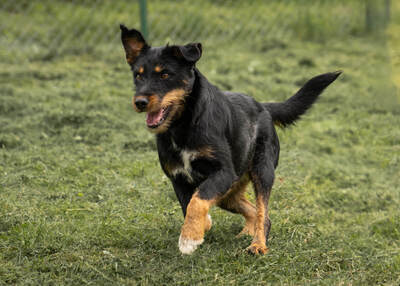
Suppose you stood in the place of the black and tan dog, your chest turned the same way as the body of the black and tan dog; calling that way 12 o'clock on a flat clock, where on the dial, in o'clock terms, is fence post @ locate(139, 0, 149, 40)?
The fence post is roughly at 4 o'clock from the black and tan dog.

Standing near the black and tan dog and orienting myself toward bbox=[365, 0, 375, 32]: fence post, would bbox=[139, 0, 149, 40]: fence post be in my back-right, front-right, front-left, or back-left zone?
front-left

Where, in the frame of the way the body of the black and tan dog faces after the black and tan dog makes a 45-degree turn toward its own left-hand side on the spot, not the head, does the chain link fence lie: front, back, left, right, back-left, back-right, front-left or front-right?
back

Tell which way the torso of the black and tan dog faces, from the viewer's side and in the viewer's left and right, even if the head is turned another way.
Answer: facing the viewer and to the left of the viewer

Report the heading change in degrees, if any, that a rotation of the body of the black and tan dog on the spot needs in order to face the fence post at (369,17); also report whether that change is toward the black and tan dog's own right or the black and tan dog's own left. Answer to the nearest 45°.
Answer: approximately 135° to the black and tan dog's own right
